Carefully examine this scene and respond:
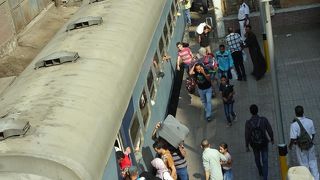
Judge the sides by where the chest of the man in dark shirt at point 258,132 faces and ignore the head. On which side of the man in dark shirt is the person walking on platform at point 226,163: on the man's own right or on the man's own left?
on the man's own left

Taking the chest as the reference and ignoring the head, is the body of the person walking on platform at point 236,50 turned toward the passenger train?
no

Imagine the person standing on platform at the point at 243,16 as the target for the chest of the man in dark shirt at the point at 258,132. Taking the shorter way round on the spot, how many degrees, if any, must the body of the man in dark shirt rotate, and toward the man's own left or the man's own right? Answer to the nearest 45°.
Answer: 0° — they already face them

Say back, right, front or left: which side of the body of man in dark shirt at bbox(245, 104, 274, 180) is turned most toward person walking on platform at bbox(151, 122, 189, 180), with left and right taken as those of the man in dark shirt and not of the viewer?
left

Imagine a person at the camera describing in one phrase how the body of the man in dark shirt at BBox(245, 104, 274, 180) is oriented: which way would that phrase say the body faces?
away from the camera

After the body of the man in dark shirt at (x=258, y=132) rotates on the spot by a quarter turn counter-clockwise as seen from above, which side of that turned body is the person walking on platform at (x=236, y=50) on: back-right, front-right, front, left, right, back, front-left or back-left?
right

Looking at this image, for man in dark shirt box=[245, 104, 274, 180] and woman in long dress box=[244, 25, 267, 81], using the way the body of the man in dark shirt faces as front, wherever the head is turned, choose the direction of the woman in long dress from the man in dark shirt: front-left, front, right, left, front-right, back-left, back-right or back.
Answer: front
